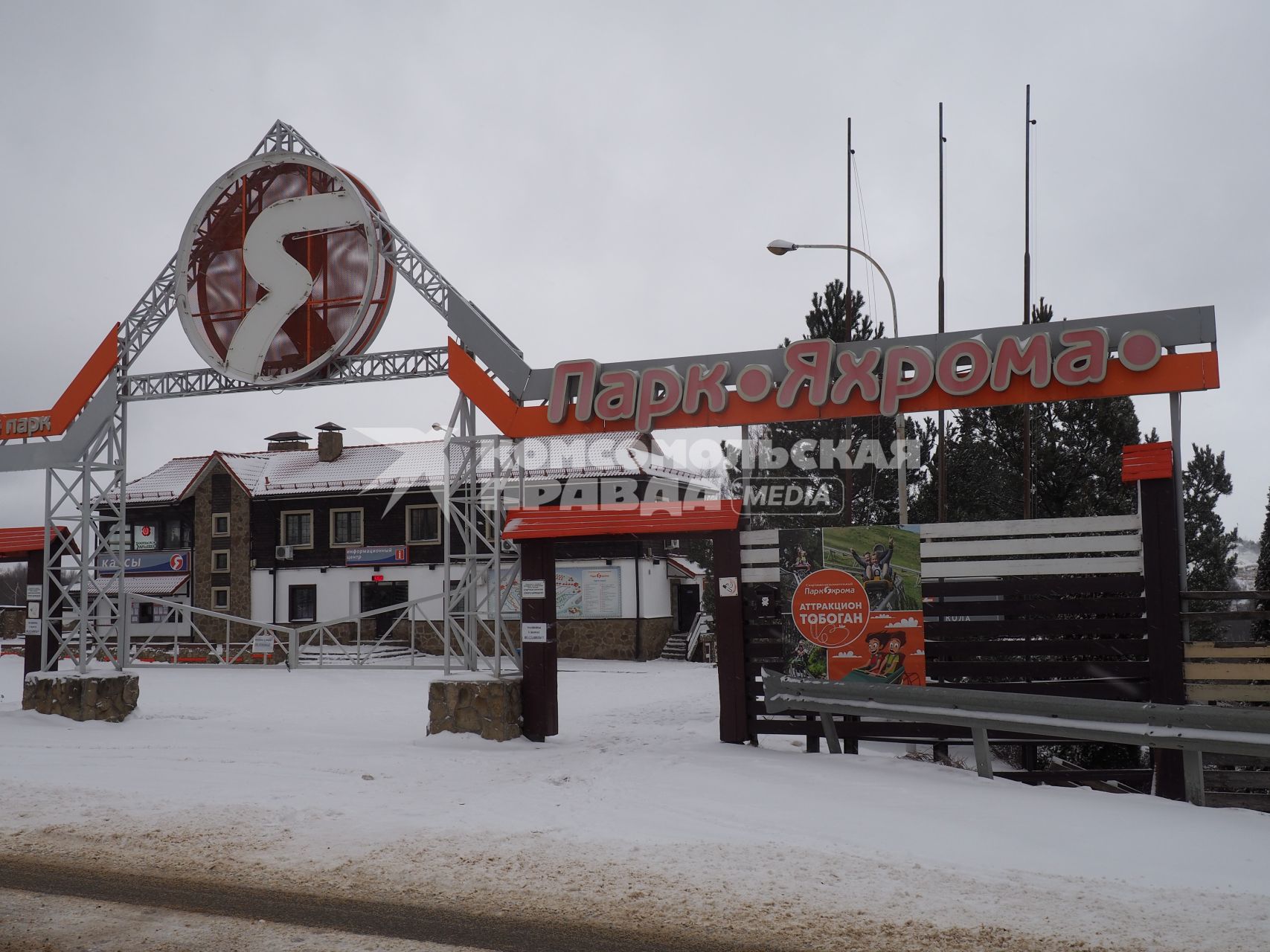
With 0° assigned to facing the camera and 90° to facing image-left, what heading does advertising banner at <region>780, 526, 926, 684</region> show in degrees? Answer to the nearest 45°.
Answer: approximately 0°

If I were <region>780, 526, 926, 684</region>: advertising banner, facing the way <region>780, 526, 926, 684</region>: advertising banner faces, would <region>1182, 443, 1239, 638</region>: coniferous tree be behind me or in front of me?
behind

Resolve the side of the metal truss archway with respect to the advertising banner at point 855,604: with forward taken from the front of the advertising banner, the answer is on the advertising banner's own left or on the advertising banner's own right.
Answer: on the advertising banner's own right

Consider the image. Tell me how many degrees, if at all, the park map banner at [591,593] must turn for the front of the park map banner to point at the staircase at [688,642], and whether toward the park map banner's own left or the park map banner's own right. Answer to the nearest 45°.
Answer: approximately 90° to the park map banner's own left

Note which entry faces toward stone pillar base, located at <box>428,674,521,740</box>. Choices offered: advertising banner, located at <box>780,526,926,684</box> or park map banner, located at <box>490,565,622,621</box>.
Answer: park map banner, located at <box>490,565,622,621</box>

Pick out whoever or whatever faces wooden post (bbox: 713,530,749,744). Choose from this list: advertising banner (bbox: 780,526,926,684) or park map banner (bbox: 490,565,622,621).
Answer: park map banner (bbox: 490,565,622,621)

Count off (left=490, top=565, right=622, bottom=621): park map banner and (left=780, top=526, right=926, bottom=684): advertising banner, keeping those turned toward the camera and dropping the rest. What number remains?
2
